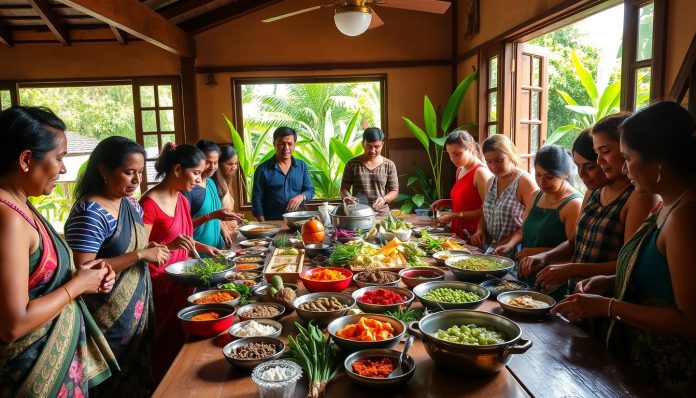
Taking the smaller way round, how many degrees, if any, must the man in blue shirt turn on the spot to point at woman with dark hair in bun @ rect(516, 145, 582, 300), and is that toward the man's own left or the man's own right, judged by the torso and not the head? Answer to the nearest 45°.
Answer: approximately 45° to the man's own left

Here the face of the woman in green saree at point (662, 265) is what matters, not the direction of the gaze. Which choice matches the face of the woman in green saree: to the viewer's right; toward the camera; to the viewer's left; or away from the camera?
to the viewer's left

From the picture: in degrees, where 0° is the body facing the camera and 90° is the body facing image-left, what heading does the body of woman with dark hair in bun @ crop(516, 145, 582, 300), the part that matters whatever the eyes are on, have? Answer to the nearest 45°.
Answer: approximately 45°

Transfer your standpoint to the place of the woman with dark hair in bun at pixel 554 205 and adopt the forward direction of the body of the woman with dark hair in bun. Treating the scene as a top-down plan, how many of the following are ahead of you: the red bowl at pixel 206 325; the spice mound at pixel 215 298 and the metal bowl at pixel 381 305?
3

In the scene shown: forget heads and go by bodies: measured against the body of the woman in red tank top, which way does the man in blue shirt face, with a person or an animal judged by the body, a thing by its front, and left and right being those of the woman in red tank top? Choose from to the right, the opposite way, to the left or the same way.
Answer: to the left

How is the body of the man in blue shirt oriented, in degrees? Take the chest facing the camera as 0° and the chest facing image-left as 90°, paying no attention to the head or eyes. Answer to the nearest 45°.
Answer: approximately 0°

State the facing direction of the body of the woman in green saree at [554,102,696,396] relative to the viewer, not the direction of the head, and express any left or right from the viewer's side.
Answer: facing to the left of the viewer

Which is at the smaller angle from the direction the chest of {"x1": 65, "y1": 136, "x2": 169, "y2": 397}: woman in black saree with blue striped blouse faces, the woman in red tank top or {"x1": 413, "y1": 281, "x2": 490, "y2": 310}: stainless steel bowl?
the stainless steel bowl

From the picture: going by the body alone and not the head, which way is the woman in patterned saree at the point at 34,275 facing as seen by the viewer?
to the viewer's right

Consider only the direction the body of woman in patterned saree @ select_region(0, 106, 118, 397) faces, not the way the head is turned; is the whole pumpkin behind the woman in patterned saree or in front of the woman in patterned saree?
in front

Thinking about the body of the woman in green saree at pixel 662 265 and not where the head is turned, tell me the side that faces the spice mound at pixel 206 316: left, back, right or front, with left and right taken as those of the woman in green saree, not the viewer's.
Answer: front

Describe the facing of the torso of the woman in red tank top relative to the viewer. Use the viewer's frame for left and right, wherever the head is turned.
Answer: facing the viewer and to the left of the viewer

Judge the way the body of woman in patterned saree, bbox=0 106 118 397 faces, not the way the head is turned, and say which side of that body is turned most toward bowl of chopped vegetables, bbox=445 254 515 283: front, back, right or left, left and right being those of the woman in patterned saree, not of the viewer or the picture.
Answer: front
